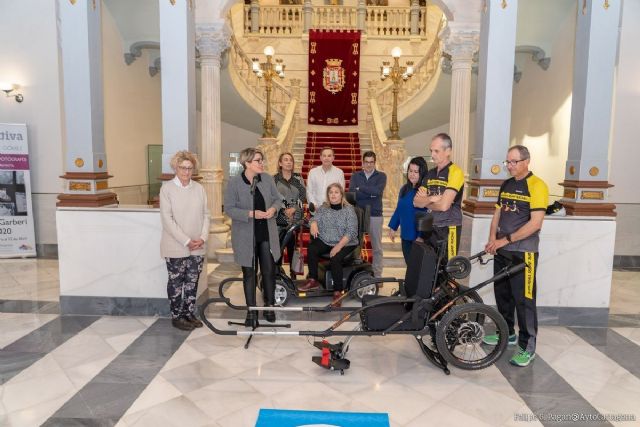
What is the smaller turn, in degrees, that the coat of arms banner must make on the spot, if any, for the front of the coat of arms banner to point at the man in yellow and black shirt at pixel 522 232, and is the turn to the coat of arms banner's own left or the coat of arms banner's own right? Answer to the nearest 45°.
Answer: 0° — it already faces them

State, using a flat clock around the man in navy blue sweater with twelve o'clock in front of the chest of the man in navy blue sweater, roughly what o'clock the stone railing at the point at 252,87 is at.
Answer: The stone railing is roughly at 5 o'clock from the man in navy blue sweater.

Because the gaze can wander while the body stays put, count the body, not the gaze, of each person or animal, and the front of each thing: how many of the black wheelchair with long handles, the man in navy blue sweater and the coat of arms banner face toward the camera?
2

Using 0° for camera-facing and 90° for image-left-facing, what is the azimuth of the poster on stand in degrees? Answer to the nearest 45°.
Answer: approximately 0°

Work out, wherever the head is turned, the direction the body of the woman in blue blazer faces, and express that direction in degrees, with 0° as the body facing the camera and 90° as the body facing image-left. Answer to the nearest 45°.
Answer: approximately 45°

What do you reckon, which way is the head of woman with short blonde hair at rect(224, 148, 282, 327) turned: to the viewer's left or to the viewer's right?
to the viewer's right

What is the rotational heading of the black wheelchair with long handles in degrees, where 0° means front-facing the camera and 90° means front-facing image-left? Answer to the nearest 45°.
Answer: approximately 90°

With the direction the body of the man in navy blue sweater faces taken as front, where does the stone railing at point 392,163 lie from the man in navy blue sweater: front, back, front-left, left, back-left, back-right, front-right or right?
back

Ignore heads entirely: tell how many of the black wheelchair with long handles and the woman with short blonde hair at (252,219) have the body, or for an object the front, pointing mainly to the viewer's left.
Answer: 1

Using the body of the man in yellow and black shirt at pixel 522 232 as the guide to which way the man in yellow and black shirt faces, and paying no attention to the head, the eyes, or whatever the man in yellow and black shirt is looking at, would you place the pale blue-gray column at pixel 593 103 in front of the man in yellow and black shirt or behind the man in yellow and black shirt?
behind
